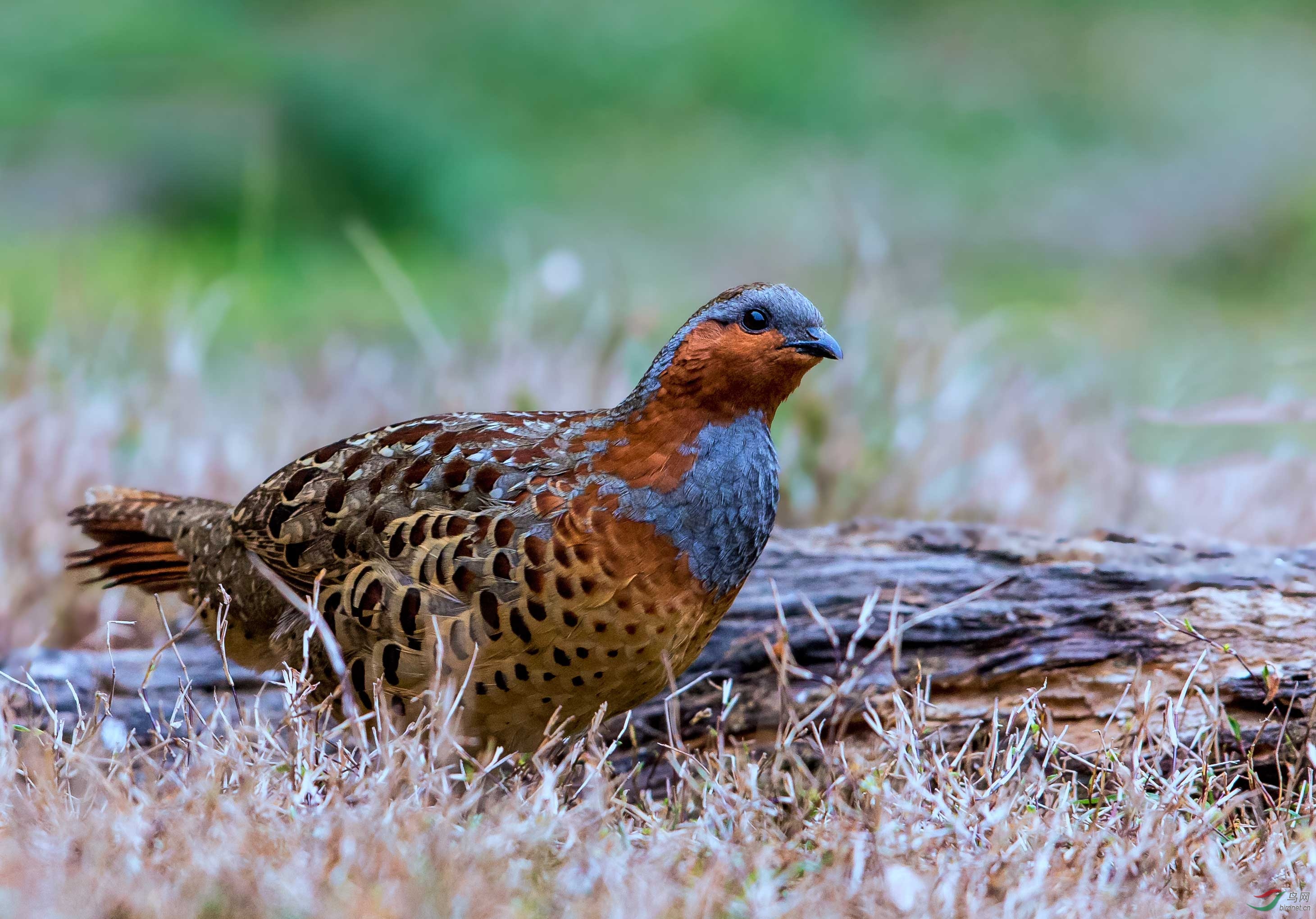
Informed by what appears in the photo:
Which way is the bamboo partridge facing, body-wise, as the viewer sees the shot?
to the viewer's right
